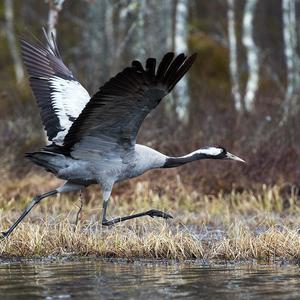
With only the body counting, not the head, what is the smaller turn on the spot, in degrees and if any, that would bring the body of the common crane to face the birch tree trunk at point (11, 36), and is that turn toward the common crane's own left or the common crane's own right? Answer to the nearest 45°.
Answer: approximately 90° to the common crane's own left

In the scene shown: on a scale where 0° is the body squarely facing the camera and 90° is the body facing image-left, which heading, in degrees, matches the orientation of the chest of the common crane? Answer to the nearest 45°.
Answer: approximately 270°
